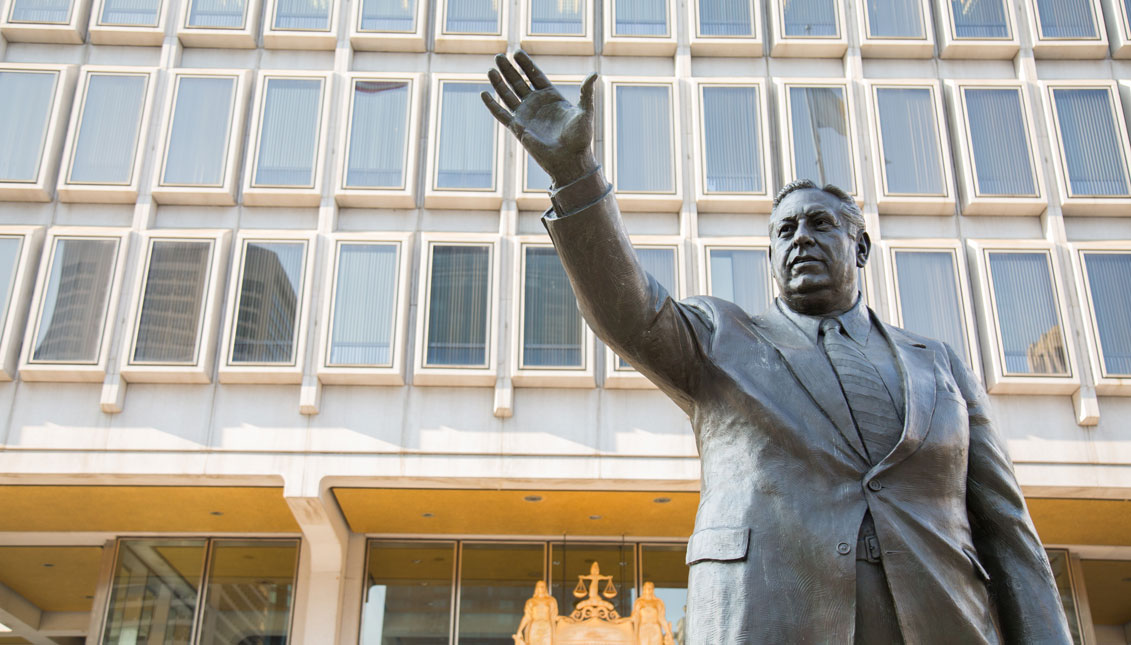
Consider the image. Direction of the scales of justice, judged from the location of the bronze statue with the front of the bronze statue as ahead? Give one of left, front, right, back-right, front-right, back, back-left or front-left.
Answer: back

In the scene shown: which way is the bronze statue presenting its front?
toward the camera
